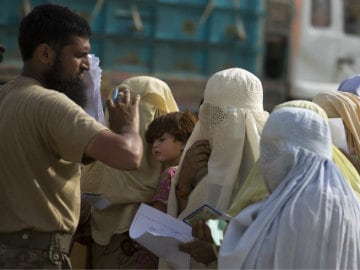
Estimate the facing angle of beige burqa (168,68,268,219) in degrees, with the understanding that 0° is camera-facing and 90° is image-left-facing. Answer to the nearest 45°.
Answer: approximately 45°

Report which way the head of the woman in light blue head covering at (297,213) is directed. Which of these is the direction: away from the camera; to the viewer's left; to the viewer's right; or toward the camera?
to the viewer's left

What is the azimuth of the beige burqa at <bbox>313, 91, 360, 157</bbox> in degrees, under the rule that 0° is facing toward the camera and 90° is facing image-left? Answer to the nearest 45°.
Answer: approximately 90°

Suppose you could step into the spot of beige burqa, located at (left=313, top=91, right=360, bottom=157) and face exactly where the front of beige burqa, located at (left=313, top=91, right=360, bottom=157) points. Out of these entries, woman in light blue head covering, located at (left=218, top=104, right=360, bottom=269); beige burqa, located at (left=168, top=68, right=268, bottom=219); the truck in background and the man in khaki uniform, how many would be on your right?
1

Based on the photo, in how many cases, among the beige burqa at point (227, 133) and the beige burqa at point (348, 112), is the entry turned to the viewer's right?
0

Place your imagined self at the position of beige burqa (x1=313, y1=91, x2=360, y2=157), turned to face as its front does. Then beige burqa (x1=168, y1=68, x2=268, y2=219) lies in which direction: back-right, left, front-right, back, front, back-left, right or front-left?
front-left

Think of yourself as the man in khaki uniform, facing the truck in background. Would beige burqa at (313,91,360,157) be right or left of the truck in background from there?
right

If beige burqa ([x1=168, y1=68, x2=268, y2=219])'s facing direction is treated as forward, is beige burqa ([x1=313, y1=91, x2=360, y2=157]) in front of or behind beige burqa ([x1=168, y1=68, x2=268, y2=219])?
behind

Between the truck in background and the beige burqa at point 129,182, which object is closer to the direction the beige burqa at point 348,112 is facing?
the beige burqa

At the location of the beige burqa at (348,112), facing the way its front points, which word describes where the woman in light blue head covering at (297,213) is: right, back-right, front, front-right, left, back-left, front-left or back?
left

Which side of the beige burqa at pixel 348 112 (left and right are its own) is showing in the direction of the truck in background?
right

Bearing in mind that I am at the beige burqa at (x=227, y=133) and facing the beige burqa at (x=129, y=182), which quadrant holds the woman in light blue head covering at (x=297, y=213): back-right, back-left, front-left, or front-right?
back-left
